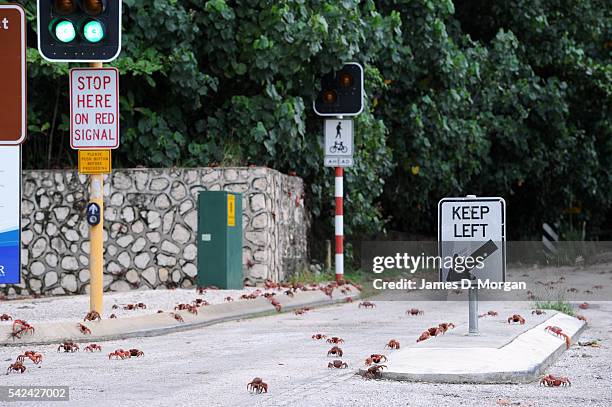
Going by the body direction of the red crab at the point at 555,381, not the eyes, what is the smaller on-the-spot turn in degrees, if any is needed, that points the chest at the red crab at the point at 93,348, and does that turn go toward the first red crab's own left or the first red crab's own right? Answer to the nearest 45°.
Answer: approximately 90° to the first red crab's own right

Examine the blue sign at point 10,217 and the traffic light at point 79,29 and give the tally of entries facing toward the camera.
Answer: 2

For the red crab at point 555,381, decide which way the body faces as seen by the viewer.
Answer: toward the camera

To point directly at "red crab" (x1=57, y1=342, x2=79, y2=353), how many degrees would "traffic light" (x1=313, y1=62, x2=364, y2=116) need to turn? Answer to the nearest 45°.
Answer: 0° — it already faces it

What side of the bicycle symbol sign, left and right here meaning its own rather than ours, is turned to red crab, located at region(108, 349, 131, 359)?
front

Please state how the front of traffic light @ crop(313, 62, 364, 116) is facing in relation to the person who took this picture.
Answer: facing the viewer

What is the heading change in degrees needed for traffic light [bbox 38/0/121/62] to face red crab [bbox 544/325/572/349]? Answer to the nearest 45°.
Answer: approximately 45° to its left

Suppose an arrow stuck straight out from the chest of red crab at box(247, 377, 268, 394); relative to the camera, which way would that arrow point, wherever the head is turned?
toward the camera

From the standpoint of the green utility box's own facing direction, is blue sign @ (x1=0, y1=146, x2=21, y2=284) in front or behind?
in front

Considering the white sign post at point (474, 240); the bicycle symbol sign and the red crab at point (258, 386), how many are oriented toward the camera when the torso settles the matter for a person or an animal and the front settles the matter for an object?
3

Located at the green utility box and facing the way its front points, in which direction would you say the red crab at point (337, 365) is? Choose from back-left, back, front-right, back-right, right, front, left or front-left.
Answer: front-left

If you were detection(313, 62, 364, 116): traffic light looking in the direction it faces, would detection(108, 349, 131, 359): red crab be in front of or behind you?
in front

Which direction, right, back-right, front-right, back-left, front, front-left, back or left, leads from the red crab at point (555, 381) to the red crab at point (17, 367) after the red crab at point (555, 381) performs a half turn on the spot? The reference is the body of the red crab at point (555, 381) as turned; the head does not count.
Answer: left
